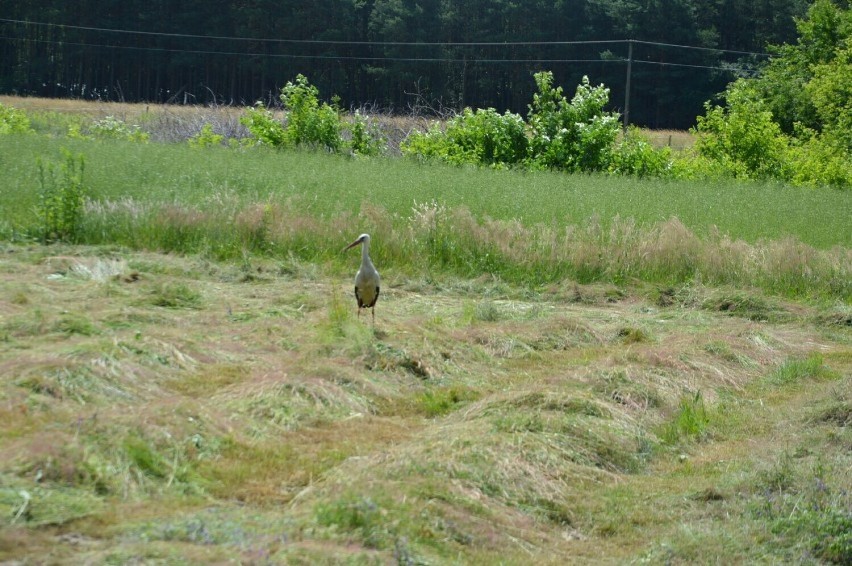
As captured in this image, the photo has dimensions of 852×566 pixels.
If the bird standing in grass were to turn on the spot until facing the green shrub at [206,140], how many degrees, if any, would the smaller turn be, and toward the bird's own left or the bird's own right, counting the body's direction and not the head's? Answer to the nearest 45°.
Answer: approximately 180°

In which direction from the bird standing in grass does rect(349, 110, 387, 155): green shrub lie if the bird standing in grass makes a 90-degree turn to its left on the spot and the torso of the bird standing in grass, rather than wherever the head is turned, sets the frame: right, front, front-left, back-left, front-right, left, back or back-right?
left

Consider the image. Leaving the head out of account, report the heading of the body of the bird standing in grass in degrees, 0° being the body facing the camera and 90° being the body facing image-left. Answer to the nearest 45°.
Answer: approximately 0°

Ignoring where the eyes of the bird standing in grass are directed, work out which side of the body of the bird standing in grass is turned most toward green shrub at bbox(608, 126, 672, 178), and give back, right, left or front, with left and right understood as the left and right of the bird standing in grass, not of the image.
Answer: back

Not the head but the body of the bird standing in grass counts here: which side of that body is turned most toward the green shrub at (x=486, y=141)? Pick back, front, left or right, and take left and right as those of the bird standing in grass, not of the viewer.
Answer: back

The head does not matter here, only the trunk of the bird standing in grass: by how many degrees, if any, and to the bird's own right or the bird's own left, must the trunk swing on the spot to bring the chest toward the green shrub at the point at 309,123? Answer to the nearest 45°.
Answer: approximately 180°

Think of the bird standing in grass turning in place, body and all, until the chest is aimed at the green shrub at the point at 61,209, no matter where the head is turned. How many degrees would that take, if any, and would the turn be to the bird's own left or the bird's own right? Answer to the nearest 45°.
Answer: approximately 135° to the bird's own right

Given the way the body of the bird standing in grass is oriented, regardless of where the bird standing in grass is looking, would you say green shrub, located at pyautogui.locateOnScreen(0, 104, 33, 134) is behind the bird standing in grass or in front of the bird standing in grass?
behind

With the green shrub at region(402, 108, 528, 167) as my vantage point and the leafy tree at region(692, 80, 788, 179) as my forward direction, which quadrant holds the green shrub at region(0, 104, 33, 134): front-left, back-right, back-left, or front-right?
back-left

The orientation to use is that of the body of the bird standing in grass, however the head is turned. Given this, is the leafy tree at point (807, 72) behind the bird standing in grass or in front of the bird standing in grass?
behind

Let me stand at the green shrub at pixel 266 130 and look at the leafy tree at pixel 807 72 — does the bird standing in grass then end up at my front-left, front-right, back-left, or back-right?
front-right
